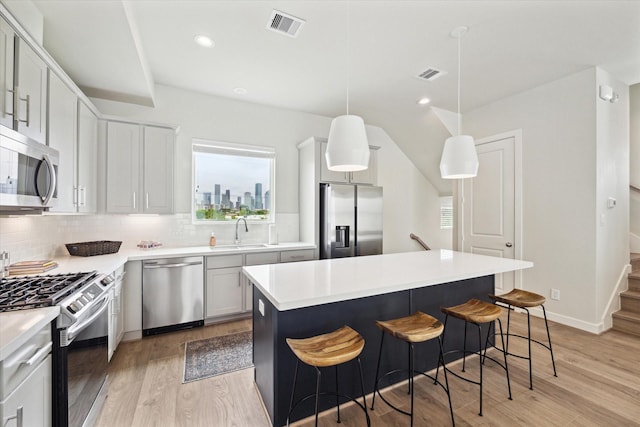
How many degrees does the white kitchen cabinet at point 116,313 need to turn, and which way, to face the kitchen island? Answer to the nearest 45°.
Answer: approximately 45° to its right

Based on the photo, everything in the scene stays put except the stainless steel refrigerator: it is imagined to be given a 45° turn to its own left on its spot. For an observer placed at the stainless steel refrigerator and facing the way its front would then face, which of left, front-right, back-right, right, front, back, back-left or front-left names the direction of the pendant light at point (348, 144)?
right

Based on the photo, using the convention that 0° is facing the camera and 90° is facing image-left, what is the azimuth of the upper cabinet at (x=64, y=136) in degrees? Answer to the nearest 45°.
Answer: approximately 270°

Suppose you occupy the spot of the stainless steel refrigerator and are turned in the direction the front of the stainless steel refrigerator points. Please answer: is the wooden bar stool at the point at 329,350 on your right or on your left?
on your right

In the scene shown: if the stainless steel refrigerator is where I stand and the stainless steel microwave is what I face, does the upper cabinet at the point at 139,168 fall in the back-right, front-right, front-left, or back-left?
front-right

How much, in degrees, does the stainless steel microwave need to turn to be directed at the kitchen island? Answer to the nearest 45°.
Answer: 0° — it already faces it

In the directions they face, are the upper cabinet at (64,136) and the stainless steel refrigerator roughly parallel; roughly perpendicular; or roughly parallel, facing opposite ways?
roughly perpendicular

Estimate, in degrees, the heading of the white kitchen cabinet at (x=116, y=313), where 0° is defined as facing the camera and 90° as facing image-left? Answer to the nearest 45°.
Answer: approximately 270°

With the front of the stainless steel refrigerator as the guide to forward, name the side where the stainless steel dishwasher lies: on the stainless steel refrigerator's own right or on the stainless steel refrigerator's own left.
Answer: on the stainless steel refrigerator's own right

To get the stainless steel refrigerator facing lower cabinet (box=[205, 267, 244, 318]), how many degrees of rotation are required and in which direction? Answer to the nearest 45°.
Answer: approximately 90° to its right

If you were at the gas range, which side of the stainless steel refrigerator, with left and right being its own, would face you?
right

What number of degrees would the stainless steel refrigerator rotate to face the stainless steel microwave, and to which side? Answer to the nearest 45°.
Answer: approximately 90° to its right

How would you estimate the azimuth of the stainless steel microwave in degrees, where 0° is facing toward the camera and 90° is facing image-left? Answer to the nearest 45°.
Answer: approximately 315°

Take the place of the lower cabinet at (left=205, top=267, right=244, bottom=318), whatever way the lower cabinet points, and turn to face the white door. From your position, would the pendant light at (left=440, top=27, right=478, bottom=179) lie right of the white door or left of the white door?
right

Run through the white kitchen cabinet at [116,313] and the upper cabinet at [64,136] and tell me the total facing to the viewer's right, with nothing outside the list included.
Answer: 2

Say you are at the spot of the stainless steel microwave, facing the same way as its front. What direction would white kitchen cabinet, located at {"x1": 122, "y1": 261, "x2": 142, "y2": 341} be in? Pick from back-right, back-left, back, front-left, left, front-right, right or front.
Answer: left

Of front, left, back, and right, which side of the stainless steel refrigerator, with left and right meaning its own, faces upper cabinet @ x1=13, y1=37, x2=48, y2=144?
right
